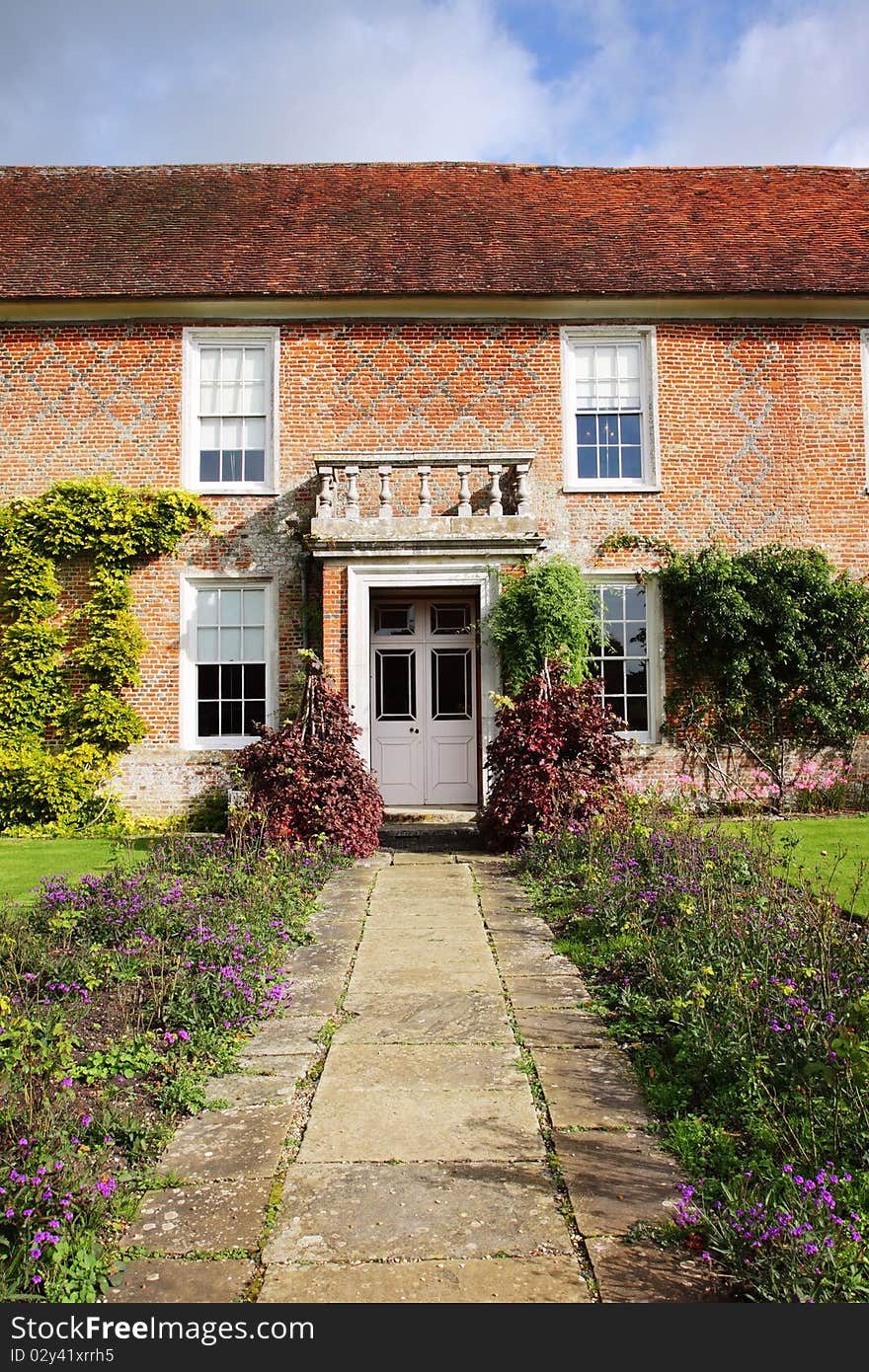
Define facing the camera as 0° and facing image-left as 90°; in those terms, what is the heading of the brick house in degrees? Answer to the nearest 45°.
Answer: approximately 0°
